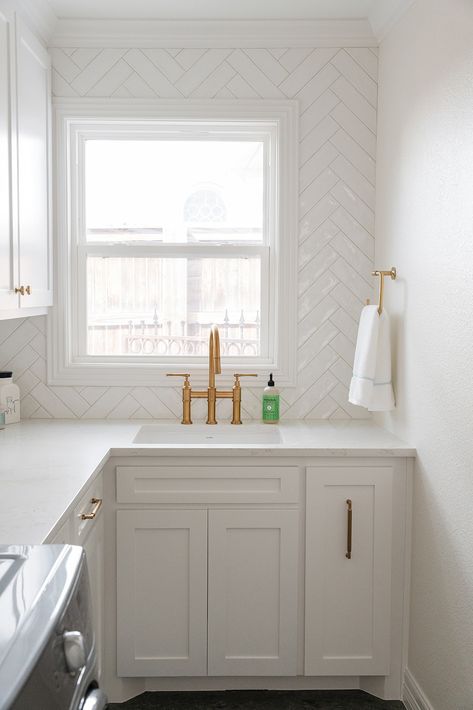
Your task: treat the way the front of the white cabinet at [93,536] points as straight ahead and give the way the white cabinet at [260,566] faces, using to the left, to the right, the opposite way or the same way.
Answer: to the right

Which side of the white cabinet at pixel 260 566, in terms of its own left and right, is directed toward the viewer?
front

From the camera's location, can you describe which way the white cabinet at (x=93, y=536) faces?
facing to the right of the viewer

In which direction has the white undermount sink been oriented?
toward the camera

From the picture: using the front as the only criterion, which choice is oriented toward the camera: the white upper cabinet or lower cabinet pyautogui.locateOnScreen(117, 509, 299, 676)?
the lower cabinet

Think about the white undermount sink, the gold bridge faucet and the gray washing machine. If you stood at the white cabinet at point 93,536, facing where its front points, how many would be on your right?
1

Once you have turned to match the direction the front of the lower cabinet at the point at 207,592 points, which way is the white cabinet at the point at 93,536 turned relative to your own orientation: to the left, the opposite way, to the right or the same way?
to the left

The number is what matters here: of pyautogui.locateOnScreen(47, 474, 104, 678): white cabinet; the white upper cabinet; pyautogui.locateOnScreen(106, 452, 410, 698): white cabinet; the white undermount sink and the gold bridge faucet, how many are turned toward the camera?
3

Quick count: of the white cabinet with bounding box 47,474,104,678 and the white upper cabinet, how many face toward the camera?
0

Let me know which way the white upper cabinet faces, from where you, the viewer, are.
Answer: facing to the right of the viewer

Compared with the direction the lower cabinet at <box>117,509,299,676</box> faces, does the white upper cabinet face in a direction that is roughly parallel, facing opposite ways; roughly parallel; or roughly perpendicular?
roughly perpendicular

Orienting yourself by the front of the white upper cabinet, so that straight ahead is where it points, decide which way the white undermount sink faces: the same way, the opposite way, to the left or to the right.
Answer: to the right

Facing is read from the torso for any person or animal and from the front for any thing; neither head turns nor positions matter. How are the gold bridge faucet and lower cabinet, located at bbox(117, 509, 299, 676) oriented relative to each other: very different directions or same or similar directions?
same or similar directions
